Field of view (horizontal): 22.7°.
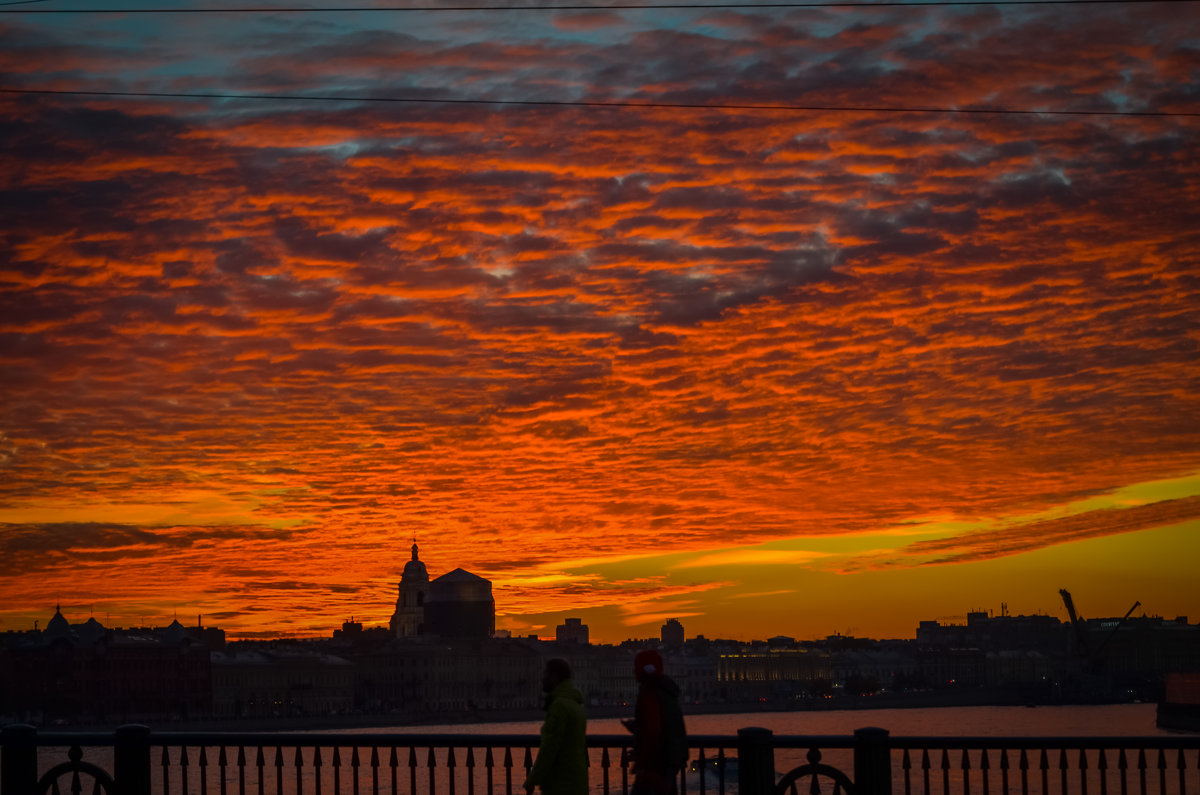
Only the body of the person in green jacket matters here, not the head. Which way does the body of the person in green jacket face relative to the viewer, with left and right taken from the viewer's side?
facing to the left of the viewer

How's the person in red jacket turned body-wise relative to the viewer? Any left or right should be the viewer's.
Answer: facing to the left of the viewer

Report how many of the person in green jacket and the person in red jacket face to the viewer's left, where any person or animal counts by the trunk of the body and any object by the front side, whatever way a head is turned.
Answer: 2
